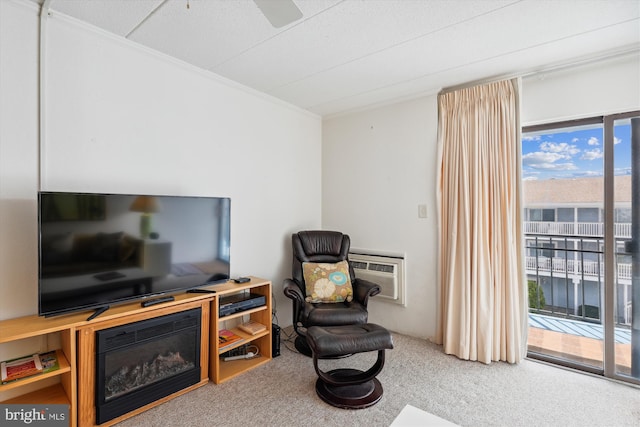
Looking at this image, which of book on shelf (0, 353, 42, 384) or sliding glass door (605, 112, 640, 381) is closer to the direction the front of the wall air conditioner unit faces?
the book on shelf

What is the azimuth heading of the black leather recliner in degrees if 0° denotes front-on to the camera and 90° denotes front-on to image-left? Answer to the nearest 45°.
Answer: approximately 315°

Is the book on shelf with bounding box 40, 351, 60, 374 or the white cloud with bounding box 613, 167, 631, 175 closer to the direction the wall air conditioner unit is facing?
the book on shelf

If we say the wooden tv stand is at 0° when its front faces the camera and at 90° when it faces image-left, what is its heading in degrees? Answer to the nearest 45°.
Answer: approximately 315°

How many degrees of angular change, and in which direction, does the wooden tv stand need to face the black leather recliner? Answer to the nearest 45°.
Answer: approximately 45° to its left
